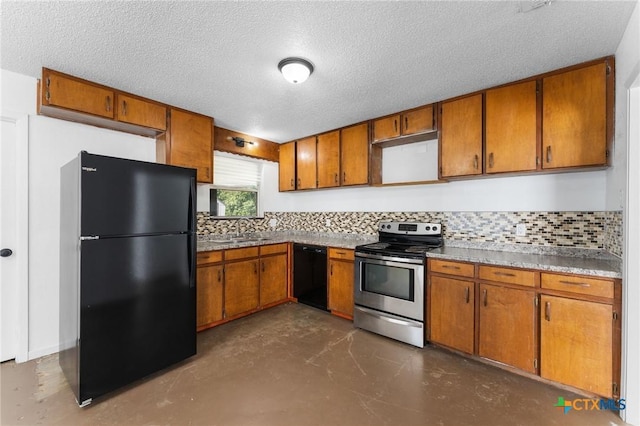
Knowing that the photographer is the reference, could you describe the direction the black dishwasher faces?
facing the viewer and to the left of the viewer

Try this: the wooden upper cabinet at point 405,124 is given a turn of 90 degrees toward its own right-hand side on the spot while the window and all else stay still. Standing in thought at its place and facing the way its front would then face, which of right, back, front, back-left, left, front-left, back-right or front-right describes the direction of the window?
front-left

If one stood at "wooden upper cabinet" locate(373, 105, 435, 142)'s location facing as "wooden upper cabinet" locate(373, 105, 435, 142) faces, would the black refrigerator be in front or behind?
in front

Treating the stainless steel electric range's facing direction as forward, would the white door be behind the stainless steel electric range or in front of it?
in front

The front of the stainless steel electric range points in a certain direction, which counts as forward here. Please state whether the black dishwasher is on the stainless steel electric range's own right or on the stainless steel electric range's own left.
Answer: on the stainless steel electric range's own right
